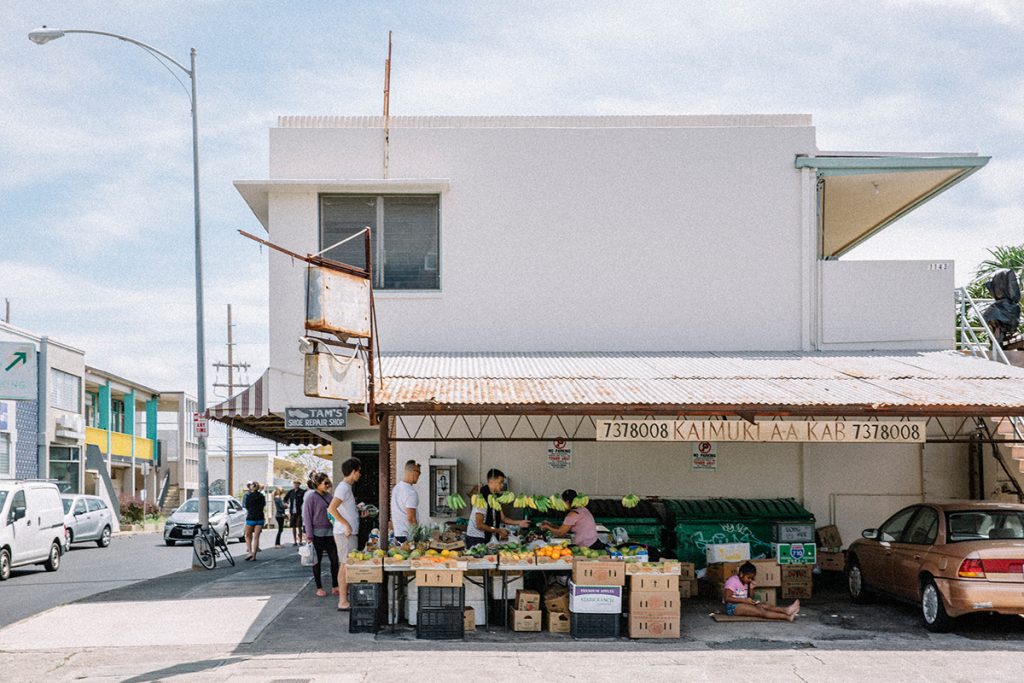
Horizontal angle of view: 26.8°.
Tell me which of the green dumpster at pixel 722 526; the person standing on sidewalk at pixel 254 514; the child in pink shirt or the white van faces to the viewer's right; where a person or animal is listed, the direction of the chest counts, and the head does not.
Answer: the child in pink shirt

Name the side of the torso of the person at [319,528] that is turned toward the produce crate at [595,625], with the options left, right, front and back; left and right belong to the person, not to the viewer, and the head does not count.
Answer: front

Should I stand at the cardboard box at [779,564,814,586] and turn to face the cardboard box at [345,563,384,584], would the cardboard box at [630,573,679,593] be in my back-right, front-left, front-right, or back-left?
front-left

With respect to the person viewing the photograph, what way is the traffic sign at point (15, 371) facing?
facing the viewer

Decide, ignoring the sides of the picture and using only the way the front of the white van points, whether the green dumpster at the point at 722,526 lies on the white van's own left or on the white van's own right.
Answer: on the white van's own left

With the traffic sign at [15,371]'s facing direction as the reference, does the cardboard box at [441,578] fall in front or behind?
in front

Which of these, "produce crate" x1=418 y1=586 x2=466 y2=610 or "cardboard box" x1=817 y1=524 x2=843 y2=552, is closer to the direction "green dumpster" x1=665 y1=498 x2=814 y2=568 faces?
the produce crate

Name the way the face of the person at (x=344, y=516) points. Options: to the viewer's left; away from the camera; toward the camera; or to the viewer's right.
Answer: to the viewer's right

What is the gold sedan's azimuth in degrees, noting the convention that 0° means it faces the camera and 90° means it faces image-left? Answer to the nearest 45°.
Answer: approximately 135°

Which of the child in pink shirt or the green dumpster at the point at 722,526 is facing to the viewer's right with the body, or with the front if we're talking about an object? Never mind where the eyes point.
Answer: the child in pink shirt
